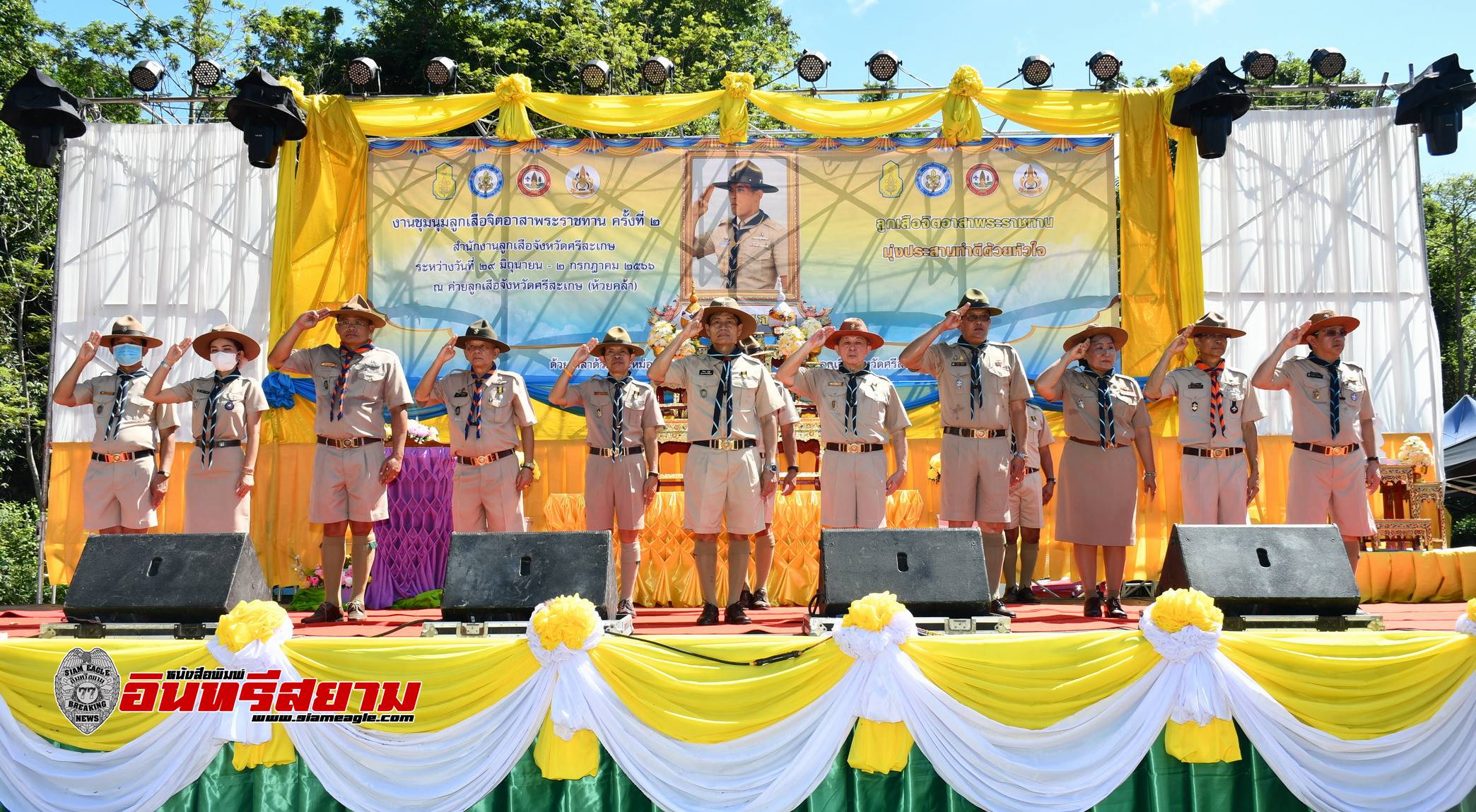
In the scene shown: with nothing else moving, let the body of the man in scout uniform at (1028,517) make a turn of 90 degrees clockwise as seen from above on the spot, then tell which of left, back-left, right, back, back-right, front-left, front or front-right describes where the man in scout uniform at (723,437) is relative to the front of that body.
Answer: front-left

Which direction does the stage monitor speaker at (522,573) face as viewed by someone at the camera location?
facing away from the viewer

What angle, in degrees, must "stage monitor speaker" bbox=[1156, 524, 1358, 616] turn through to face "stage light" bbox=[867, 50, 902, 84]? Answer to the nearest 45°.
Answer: approximately 45° to its left

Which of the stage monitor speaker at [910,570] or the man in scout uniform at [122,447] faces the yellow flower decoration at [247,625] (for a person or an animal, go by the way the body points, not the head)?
the man in scout uniform

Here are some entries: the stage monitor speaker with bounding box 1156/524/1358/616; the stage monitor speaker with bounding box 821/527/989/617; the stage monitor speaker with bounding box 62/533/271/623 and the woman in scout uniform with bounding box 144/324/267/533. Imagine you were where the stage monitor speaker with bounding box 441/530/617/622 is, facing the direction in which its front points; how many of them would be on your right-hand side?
2

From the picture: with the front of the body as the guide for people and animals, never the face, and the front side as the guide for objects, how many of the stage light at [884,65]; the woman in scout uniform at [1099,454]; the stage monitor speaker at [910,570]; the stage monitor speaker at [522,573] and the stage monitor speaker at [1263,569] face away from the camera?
3

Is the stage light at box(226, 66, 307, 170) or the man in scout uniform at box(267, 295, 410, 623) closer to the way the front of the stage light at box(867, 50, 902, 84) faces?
the man in scout uniform

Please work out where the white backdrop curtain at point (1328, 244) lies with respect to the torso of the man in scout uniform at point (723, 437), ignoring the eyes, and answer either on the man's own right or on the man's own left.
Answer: on the man's own left

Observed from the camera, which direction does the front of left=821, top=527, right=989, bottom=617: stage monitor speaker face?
facing away from the viewer

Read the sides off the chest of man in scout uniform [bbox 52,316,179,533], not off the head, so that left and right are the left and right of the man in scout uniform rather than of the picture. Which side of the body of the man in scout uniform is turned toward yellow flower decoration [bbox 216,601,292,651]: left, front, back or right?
front
